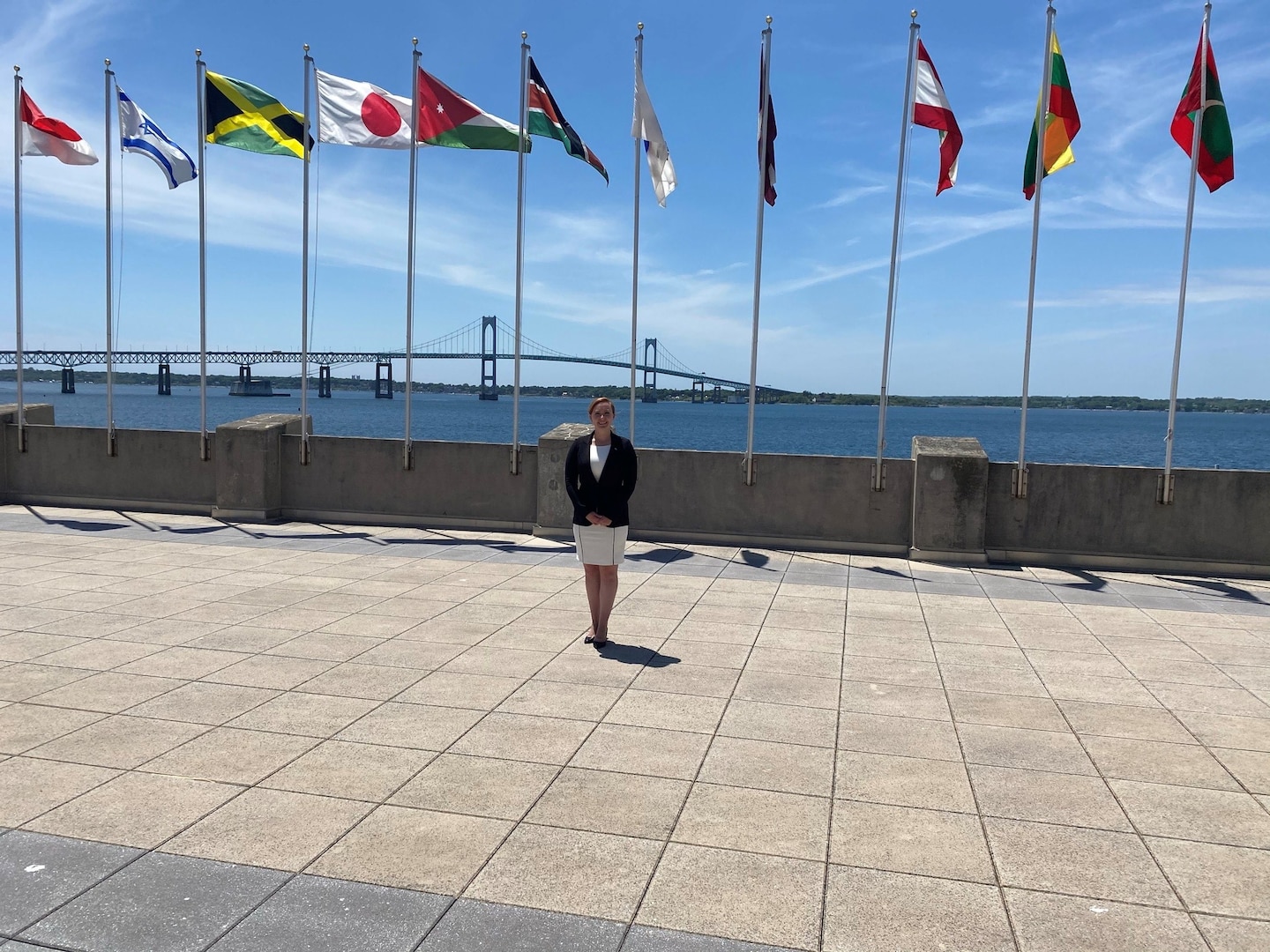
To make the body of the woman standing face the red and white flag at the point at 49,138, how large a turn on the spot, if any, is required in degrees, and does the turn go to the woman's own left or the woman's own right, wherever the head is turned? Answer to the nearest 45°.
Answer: approximately 135° to the woman's own right

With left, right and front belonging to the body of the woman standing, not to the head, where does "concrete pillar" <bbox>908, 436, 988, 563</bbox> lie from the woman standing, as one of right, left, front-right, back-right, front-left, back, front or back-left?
back-left

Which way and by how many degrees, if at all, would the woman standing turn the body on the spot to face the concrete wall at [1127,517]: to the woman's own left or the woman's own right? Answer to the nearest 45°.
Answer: approximately 135° to the woman's own left

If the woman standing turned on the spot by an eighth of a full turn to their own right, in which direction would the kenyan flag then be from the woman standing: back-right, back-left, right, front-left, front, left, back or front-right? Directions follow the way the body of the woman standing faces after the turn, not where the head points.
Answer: back-right

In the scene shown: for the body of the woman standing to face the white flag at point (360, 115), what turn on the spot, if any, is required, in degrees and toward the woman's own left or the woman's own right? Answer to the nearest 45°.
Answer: approximately 135° to the woman's own right

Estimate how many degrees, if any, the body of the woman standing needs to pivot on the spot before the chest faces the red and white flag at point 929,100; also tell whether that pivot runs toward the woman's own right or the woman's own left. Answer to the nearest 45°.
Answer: approximately 135° to the woman's own left

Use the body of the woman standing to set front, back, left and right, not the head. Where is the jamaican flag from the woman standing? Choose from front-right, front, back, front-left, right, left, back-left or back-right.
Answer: back-right

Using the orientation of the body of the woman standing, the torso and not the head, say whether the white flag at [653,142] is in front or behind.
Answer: behind

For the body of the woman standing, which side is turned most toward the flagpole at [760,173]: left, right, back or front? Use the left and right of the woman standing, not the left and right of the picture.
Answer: back

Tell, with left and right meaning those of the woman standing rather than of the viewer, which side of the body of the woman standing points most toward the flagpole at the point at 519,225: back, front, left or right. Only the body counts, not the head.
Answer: back

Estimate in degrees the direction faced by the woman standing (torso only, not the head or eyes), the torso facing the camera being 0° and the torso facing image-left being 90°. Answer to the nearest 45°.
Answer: approximately 0°

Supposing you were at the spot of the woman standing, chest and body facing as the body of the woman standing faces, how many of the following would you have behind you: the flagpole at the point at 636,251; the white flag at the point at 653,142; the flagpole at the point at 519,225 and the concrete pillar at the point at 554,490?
4

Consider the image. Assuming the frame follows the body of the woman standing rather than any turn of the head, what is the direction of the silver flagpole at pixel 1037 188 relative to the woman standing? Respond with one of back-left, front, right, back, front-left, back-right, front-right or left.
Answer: back-left

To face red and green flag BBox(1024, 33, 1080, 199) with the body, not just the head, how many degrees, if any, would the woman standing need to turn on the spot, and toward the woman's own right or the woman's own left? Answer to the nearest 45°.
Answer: approximately 135° to the woman's own left
